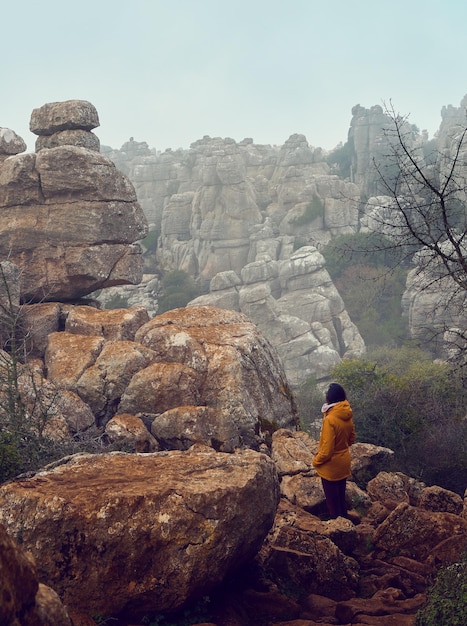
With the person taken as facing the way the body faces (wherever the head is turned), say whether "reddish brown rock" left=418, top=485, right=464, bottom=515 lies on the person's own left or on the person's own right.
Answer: on the person's own right

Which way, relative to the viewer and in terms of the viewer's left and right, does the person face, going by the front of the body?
facing away from the viewer and to the left of the viewer

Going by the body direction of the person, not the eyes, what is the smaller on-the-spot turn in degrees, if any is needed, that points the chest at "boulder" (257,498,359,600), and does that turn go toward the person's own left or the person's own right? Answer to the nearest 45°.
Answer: approximately 135° to the person's own left

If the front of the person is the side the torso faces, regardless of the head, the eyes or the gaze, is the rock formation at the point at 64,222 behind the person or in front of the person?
in front

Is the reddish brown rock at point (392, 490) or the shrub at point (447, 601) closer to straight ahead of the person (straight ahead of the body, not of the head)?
the reddish brown rock

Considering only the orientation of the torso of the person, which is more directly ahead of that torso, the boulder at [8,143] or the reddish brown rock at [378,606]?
the boulder

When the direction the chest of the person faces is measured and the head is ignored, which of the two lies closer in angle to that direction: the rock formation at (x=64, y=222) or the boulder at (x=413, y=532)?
the rock formation
